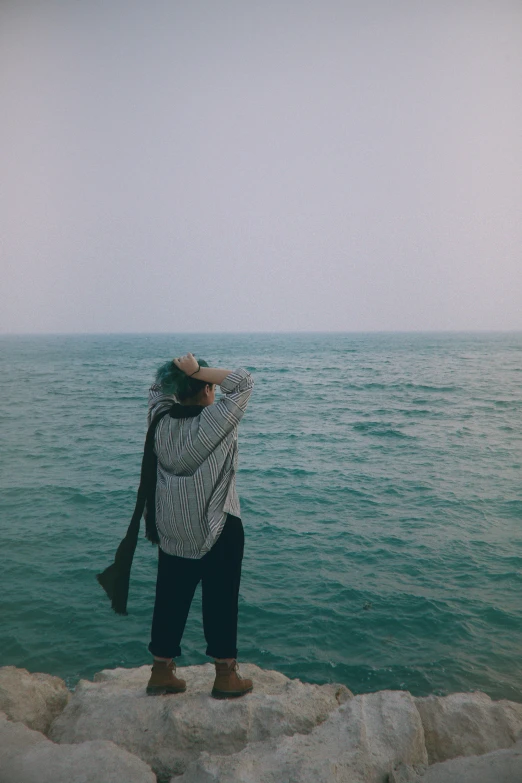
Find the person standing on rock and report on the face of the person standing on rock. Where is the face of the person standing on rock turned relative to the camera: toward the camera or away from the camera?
away from the camera

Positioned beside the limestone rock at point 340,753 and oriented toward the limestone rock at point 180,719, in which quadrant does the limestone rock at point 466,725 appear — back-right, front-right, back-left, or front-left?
back-right

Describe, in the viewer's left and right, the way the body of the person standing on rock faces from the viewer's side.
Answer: facing away from the viewer and to the right of the viewer
